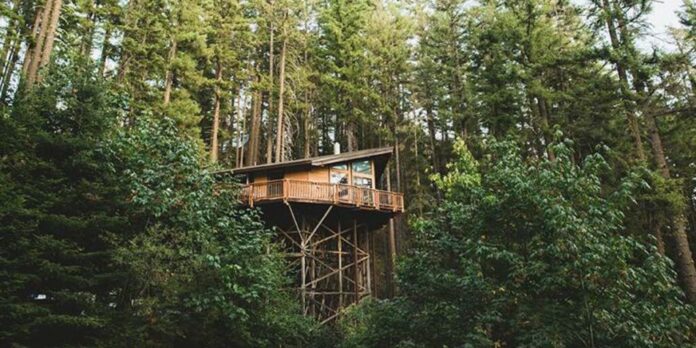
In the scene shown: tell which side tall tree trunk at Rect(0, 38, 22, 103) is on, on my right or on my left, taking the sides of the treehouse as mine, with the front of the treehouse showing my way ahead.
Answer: on my right

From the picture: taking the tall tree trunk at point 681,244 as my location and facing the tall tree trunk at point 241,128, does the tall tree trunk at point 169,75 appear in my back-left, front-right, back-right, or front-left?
front-left

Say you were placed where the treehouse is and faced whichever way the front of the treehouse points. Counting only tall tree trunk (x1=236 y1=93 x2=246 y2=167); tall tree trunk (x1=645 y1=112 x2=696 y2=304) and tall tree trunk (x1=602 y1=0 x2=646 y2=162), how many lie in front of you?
2

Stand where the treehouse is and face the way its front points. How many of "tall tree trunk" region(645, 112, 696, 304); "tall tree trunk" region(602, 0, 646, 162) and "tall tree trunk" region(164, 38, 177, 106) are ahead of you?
2

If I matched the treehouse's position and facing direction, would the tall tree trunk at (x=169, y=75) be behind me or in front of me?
behind

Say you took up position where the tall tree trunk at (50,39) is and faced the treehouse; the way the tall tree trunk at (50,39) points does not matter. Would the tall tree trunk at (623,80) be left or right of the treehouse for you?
right

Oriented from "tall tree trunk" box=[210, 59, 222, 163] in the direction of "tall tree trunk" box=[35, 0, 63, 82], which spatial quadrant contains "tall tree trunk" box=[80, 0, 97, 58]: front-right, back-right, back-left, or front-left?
front-right

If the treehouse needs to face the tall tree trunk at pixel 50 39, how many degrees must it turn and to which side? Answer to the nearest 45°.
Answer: approximately 90° to its right

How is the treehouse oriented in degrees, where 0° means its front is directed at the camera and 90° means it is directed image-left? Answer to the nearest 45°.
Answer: approximately 315°

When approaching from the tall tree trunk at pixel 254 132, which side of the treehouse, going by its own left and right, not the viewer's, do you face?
back

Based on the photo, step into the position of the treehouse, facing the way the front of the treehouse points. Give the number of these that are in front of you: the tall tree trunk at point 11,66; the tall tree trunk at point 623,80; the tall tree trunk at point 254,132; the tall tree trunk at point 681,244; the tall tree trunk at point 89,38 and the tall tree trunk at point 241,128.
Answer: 2
